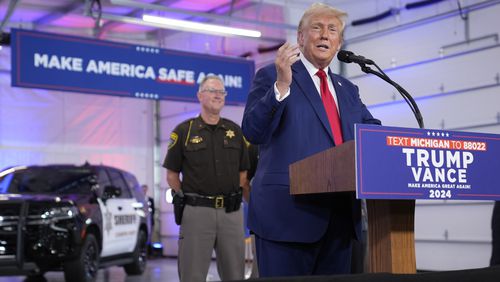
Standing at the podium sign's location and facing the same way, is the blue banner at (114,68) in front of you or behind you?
behind

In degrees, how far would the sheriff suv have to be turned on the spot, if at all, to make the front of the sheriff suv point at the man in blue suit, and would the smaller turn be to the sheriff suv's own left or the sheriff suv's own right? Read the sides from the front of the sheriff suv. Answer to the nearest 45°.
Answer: approximately 45° to the sheriff suv's own left

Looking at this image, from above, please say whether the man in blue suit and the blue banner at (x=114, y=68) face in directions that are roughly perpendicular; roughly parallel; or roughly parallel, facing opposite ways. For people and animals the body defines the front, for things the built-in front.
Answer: roughly parallel

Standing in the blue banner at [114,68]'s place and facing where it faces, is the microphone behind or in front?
in front

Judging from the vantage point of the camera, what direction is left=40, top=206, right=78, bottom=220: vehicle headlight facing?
facing the viewer and to the left of the viewer

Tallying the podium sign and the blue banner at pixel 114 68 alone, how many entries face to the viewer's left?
0

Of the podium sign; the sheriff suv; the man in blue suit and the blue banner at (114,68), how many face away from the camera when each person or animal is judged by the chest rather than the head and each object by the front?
0

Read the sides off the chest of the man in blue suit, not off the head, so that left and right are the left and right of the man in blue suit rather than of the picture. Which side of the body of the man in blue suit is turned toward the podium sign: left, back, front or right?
front

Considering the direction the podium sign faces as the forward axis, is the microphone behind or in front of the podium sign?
behind

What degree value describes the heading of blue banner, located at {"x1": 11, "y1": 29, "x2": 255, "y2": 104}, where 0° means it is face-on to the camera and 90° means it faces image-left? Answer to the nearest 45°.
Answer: approximately 315°

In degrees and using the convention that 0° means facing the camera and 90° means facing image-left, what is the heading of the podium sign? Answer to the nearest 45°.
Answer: approximately 315°

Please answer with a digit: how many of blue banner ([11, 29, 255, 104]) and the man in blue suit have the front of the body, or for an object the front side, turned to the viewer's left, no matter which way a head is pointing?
0

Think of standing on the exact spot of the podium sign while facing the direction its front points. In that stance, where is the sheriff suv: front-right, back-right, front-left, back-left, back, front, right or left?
back
